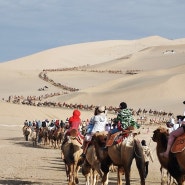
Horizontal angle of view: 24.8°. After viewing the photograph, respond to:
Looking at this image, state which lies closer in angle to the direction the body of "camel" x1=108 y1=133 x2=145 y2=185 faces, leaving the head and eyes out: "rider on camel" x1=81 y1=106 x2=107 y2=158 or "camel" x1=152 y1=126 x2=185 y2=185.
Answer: the rider on camel

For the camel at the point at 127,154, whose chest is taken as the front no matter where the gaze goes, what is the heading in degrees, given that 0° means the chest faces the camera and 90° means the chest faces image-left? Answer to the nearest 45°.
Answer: approximately 135°

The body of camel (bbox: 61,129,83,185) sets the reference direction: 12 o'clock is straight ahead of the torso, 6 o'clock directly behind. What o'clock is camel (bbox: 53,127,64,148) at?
camel (bbox: 53,127,64,148) is roughly at 12 o'clock from camel (bbox: 61,129,83,185).

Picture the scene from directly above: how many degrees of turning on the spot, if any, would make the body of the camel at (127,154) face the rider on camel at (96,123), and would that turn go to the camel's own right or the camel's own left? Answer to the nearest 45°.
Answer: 0° — it already faces them

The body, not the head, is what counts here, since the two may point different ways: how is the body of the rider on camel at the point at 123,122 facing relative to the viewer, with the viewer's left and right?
facing away from the viewer and to the left of the viewer

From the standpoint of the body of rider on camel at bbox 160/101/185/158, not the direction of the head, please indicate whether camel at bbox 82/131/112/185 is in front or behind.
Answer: in front
